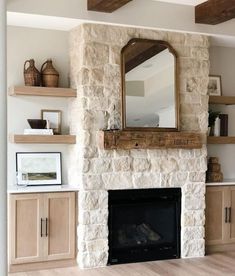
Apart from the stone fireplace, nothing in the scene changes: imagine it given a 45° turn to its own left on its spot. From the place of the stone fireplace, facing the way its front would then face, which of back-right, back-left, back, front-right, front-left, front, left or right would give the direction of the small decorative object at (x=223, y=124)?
front-left

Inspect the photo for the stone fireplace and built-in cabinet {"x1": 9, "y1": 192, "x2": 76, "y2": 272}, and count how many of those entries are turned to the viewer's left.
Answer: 0

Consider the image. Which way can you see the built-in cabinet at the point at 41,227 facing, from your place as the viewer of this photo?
facing the viewer and to the right of the viewer

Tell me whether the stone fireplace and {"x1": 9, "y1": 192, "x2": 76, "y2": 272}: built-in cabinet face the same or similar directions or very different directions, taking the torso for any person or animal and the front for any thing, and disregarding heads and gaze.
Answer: same or similar directions

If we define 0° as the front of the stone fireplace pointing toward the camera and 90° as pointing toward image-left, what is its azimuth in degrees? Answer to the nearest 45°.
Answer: approximately 315°

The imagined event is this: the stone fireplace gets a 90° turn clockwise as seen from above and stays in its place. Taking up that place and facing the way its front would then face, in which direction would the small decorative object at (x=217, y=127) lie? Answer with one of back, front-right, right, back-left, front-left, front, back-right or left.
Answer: back

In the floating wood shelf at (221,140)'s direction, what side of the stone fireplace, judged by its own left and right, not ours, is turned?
left
